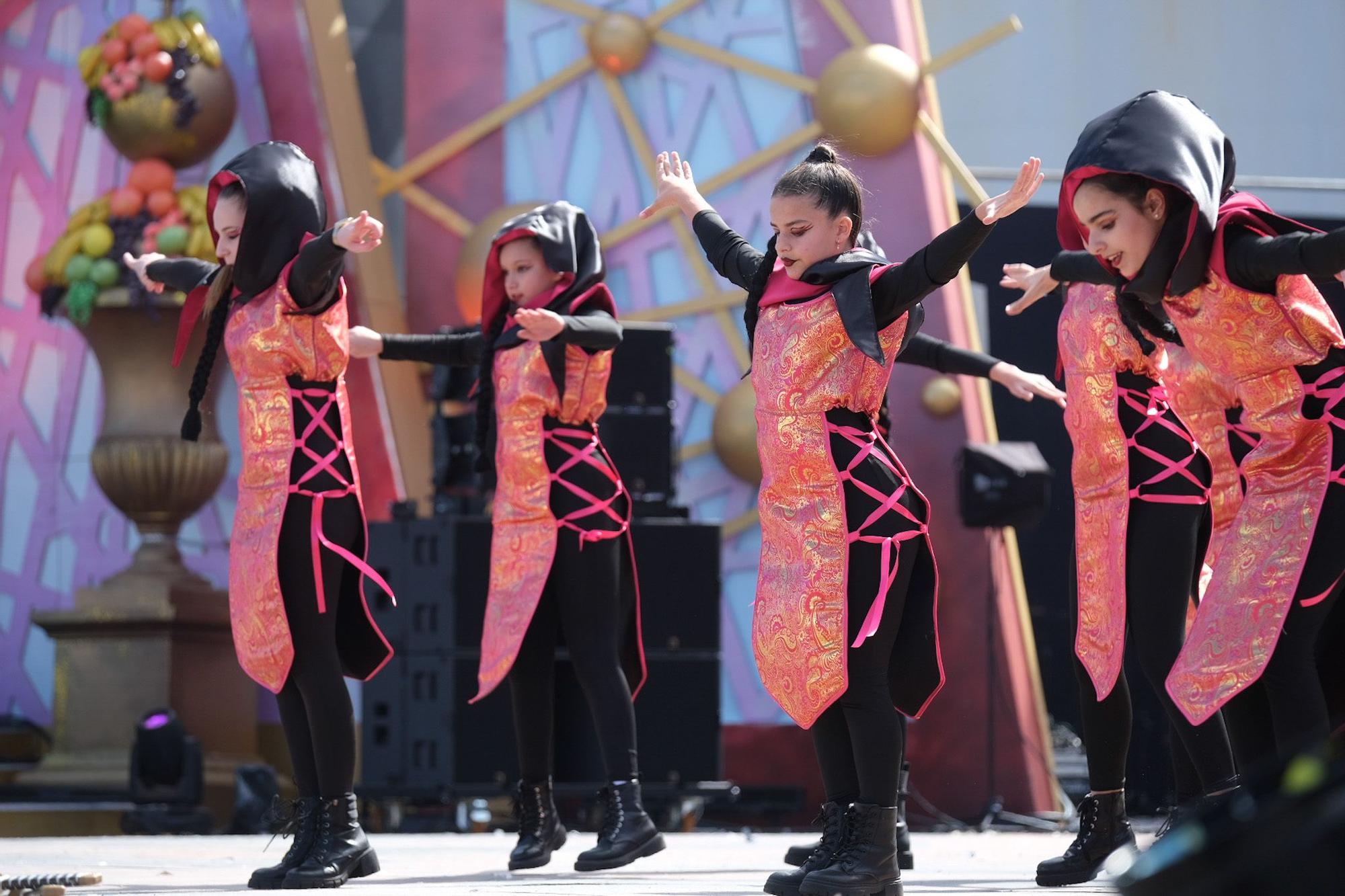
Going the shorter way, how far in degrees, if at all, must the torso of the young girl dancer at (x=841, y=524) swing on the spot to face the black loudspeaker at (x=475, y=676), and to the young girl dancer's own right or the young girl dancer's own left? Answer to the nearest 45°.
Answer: approximately 90° to the young girl dancer's own right

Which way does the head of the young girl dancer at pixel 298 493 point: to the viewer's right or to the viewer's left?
to the viewer's left

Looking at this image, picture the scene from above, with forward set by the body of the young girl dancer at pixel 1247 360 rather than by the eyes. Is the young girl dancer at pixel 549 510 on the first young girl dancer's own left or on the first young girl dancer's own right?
on the first young girl dancer's own right

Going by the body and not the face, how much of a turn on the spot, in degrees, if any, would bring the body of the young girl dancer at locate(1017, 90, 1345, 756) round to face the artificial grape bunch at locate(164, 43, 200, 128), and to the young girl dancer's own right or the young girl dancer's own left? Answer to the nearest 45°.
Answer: approximately 90° to the young girl dancer's own right

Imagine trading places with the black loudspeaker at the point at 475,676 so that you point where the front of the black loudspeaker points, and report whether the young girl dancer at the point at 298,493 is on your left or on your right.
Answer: on your right

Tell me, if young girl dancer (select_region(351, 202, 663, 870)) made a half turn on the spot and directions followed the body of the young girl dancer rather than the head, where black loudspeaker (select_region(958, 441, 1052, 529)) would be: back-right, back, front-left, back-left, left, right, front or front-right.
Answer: front

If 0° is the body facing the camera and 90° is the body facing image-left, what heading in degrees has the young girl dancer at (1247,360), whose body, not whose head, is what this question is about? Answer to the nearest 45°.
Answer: approximately 45°
